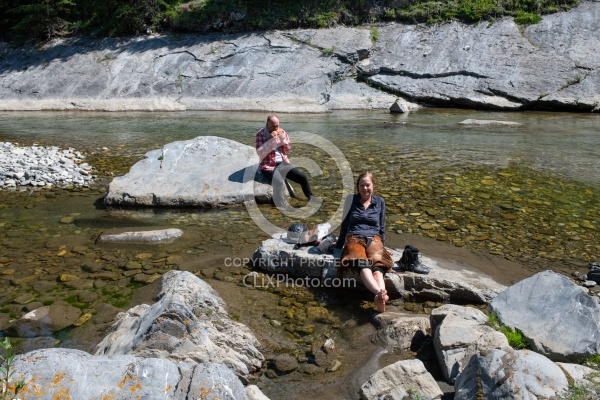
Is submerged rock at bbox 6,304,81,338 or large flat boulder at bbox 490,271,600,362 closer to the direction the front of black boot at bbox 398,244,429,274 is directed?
the large flat boulder

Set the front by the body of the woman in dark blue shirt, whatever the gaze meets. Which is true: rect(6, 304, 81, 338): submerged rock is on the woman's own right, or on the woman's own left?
on the woman's own right

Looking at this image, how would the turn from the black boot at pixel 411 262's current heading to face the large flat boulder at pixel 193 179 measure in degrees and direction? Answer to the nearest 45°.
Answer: approximately 180°

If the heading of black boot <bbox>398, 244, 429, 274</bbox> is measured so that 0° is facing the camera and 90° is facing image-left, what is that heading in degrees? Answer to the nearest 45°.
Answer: approximately 315°

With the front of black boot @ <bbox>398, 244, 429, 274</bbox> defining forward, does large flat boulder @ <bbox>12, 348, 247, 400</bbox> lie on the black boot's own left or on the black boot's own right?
on the black boot's own right

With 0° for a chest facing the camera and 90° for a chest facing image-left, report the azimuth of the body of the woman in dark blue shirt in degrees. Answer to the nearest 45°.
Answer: approximately 0°
